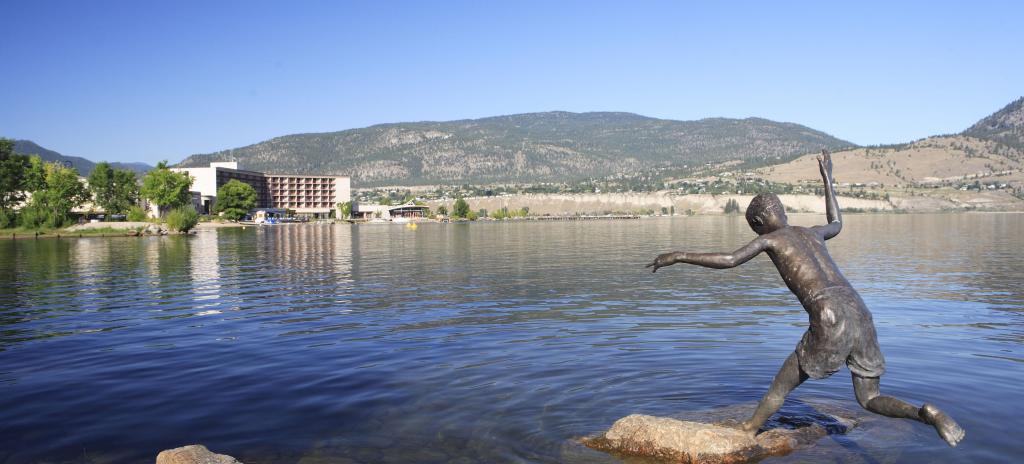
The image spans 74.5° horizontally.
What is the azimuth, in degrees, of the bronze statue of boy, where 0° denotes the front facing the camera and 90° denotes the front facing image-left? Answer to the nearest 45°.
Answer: approximately 135°
